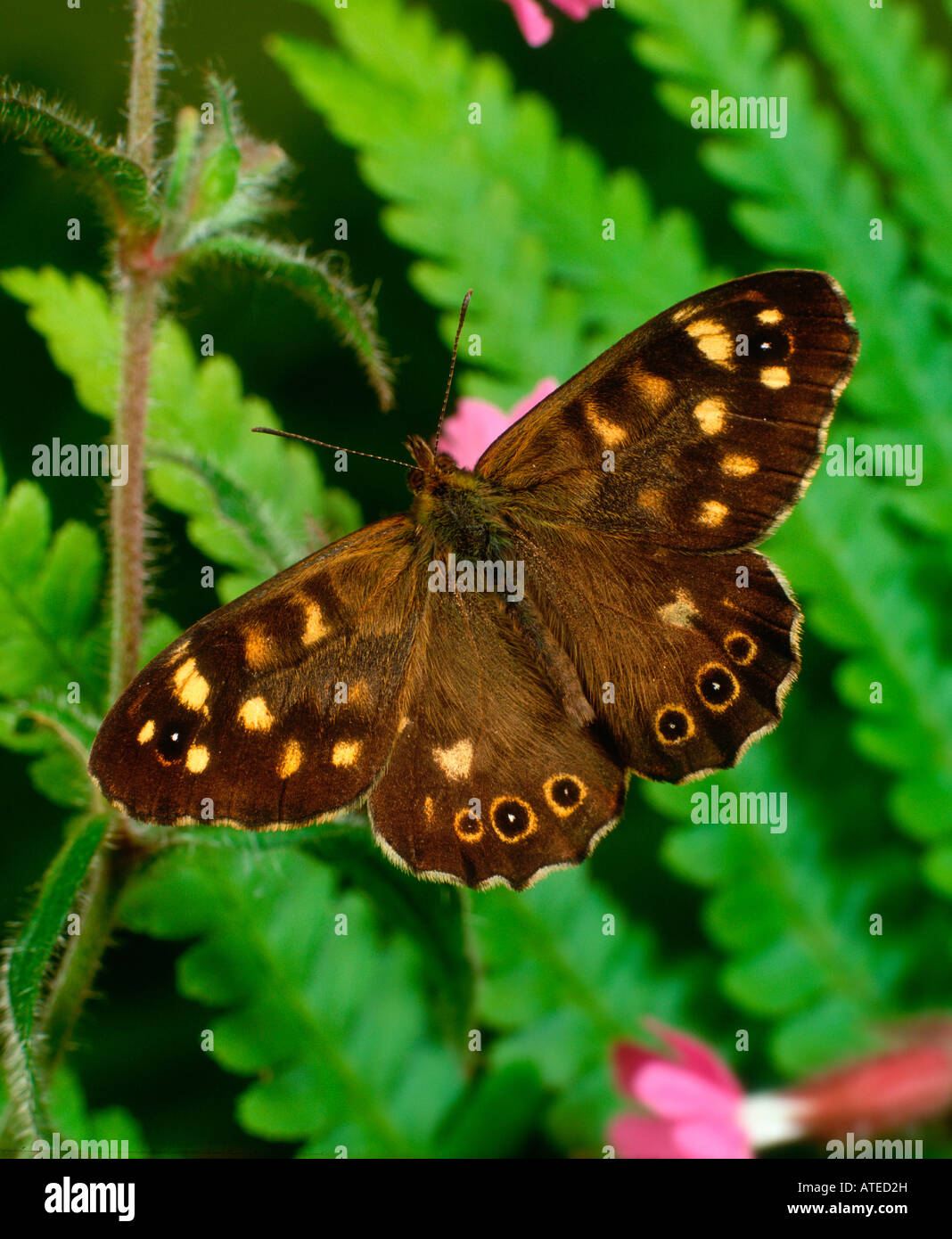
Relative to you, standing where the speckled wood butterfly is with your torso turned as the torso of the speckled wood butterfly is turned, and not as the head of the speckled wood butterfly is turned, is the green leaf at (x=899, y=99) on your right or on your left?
on your right

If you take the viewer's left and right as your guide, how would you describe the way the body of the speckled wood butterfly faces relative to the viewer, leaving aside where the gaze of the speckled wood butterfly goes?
facing away from the viewer and to the left of the viewer
